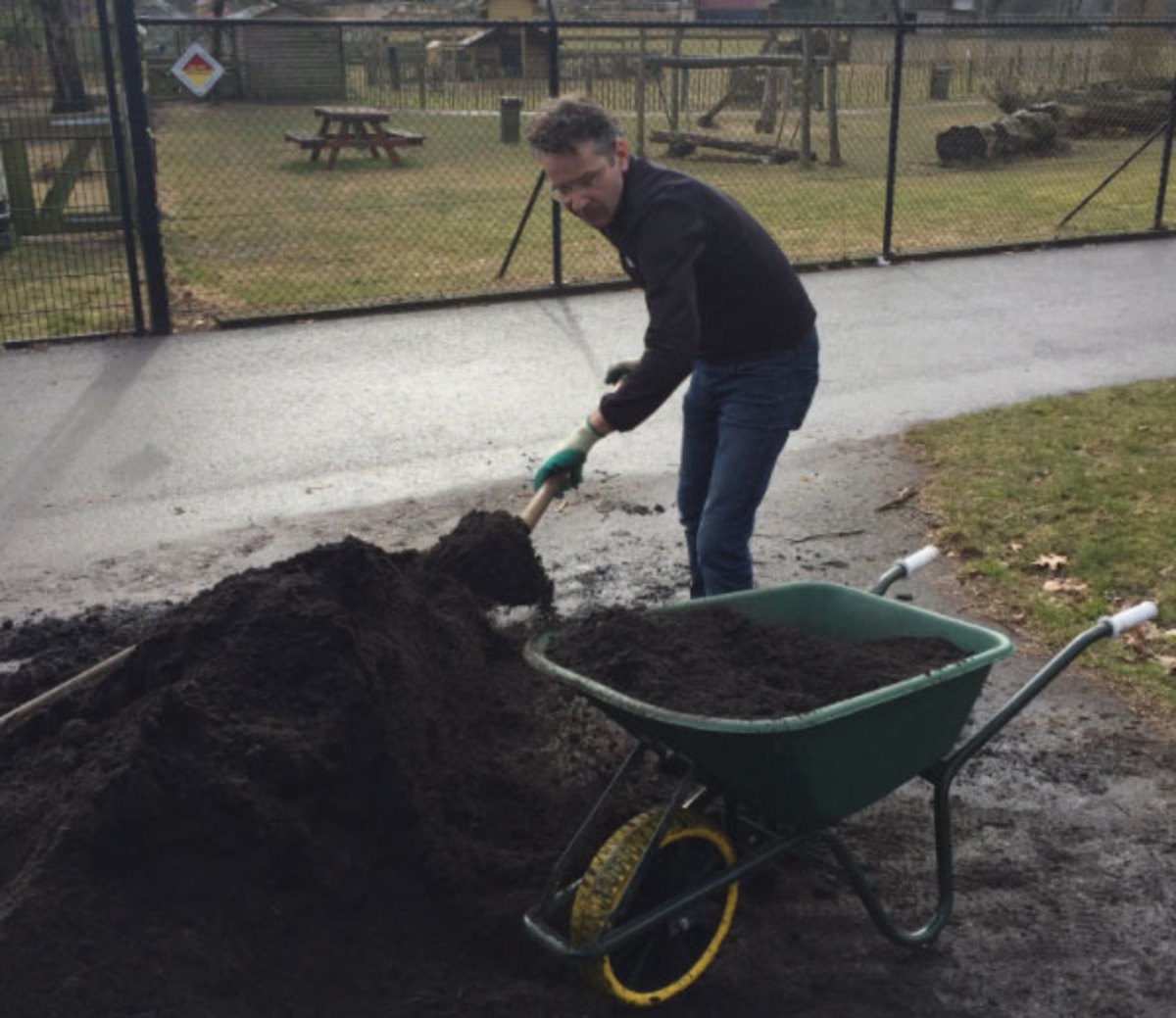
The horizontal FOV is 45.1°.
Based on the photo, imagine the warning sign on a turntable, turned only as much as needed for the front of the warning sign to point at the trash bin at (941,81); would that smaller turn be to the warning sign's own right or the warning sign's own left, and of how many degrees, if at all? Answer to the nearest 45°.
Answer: approximately 135° to the warning sign's own left

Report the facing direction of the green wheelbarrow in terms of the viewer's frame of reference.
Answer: facing the viewer and to the left of the viewer

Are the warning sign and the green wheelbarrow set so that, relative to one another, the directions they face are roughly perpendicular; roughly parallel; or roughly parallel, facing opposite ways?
roughly perpendicular

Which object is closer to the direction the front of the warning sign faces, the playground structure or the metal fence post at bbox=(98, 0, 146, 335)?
the metal fence post

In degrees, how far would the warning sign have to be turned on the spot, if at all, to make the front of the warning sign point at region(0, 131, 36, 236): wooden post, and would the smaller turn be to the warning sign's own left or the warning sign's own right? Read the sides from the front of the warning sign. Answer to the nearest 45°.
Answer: approximately 135° to the warning sign's own right

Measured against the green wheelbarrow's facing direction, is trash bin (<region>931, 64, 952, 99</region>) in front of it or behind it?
behind

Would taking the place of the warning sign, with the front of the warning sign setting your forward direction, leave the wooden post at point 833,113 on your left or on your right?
on your left

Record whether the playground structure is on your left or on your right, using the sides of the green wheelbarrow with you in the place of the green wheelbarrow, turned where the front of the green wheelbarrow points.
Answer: on your right

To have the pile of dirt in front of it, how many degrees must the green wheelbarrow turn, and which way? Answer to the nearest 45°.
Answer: approximately 45° to its right

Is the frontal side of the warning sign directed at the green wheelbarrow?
yes

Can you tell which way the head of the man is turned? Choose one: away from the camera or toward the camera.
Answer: toward the camera

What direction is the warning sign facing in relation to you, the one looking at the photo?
facing the viewer

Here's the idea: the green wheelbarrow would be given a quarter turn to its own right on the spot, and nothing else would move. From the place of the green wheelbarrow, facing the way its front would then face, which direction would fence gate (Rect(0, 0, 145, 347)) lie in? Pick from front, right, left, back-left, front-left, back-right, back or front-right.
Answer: front

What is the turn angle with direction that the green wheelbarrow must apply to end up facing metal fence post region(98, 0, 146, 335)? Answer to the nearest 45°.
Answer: approximately 90° to its right

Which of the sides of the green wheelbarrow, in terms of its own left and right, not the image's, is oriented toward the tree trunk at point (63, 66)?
right

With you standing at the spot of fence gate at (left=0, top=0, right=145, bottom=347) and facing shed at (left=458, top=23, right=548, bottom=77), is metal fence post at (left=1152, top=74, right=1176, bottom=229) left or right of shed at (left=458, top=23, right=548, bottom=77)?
right

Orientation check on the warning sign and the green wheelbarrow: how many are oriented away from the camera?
0
